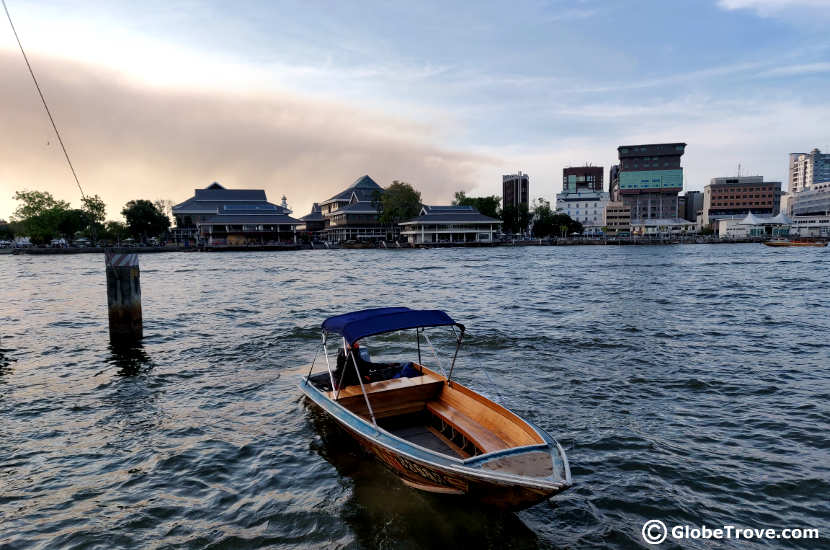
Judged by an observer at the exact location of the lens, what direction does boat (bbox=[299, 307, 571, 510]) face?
facing the viewer and to the right of the viewer

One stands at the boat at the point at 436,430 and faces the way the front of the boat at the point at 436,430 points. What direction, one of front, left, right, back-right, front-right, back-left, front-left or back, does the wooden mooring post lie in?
back
